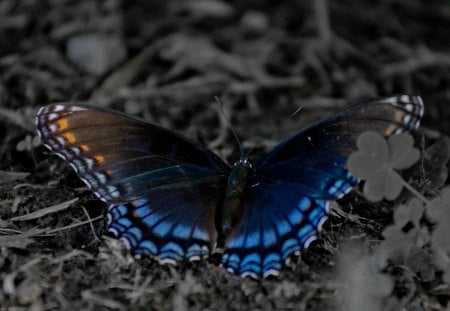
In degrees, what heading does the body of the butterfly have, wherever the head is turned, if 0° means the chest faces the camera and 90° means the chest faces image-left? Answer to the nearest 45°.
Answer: approximately 180°

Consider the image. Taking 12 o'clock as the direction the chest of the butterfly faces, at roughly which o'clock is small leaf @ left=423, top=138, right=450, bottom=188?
The small leaf is roughly at 3 o'clock from the butterfly.

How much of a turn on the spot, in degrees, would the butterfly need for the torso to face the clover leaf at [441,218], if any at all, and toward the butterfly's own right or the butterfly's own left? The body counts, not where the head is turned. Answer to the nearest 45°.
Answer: approximately 90° to the butterfly's own right

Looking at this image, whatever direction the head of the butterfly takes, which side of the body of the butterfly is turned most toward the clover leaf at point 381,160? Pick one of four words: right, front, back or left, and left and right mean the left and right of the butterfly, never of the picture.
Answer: right

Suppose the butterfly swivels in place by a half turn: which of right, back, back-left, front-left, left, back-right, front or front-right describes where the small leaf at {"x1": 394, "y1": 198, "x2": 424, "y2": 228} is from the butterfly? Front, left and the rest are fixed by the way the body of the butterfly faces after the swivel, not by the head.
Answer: left

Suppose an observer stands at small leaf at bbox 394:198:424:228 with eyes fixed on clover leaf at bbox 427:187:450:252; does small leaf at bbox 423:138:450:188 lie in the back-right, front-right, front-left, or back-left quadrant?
front-left
